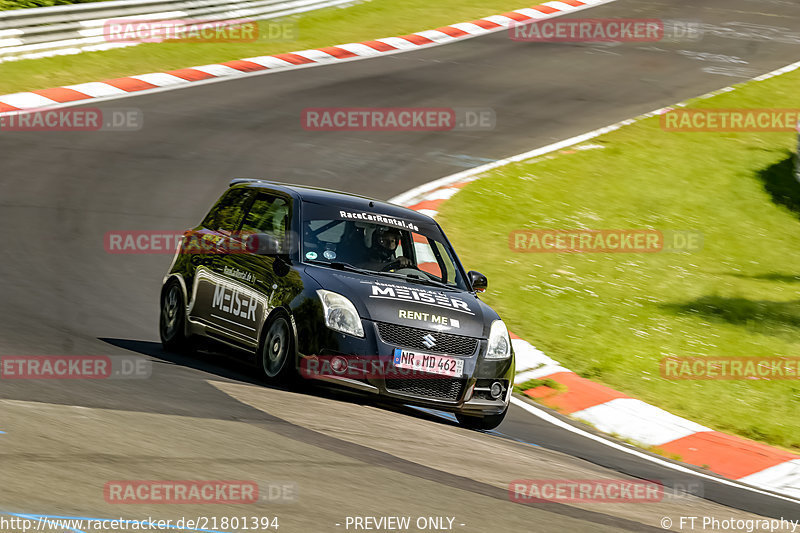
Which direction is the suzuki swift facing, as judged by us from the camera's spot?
facing the viewer and to the right of the viewer
